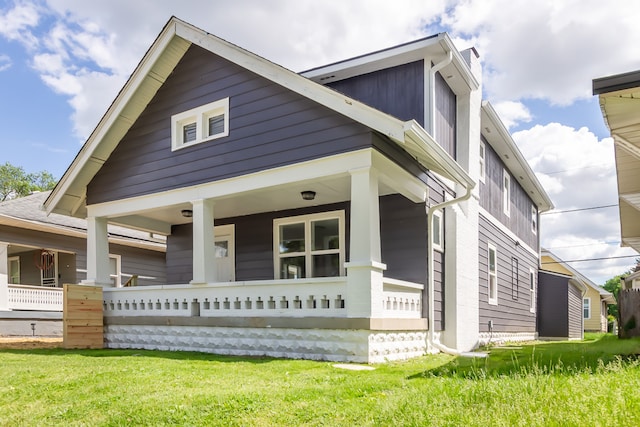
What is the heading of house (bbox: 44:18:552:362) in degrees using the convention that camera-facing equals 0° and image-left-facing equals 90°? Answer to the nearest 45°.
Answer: approximately 45°

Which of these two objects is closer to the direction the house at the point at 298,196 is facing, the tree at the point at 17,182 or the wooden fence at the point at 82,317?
the wooden fence

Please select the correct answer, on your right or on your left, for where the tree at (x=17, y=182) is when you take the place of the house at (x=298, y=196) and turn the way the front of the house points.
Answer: on your right

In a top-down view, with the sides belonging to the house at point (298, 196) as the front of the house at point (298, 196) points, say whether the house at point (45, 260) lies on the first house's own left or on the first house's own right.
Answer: on the first house's own right
